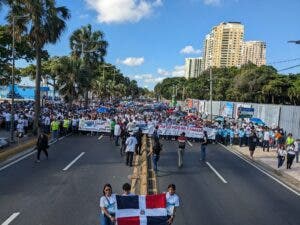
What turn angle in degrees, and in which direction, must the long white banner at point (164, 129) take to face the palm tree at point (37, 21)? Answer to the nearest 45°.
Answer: approximately 90° to its right

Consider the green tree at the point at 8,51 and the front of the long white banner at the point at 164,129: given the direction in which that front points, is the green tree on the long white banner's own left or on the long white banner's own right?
on the long white banner's own right

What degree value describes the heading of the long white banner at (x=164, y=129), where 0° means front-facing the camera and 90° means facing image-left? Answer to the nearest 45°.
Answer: approximately 0°

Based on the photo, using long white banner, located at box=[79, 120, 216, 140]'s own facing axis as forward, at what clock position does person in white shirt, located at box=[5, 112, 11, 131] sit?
The person in white shirt is roughly at 3 o'clock from the long white banner.

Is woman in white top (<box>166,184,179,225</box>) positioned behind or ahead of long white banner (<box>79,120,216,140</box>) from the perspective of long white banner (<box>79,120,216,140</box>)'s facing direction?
ahead

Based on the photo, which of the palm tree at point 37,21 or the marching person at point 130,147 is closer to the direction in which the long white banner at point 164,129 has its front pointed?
the marching person

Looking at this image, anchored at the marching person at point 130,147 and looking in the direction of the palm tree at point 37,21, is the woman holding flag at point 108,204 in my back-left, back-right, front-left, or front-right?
back-left

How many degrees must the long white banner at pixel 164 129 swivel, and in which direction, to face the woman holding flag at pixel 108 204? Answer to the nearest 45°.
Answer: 0° — it already faces them
